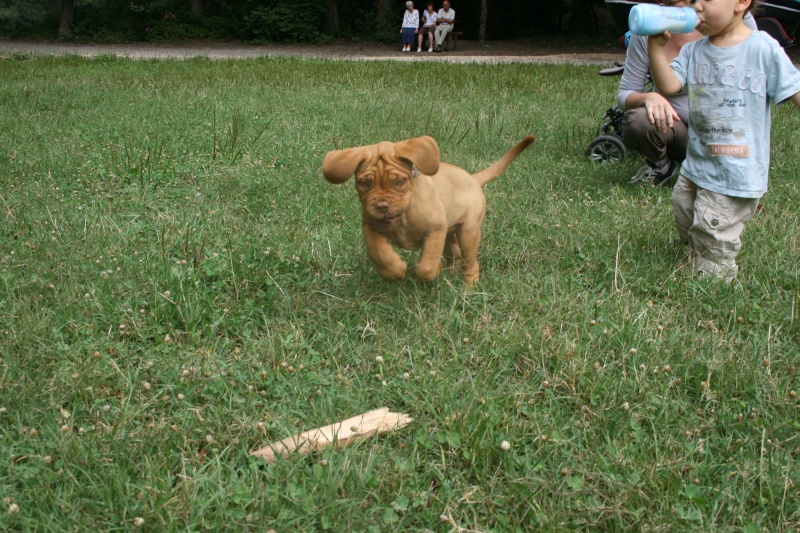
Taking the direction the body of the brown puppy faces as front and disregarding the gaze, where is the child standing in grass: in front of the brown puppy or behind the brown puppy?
behind

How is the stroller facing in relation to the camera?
to the viewer's left

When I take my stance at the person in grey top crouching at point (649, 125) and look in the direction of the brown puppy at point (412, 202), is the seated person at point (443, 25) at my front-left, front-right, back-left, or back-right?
back-right

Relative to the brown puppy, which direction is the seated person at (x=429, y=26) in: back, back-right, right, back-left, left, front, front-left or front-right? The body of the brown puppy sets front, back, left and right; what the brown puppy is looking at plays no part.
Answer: back-right

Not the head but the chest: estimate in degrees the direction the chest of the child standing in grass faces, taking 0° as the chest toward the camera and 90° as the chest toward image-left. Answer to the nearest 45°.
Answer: approximately 45°
